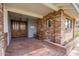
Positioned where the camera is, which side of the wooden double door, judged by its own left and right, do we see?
front
